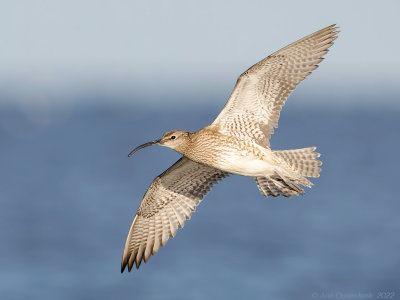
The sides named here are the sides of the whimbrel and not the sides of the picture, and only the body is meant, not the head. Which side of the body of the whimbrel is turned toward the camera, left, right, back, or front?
left
